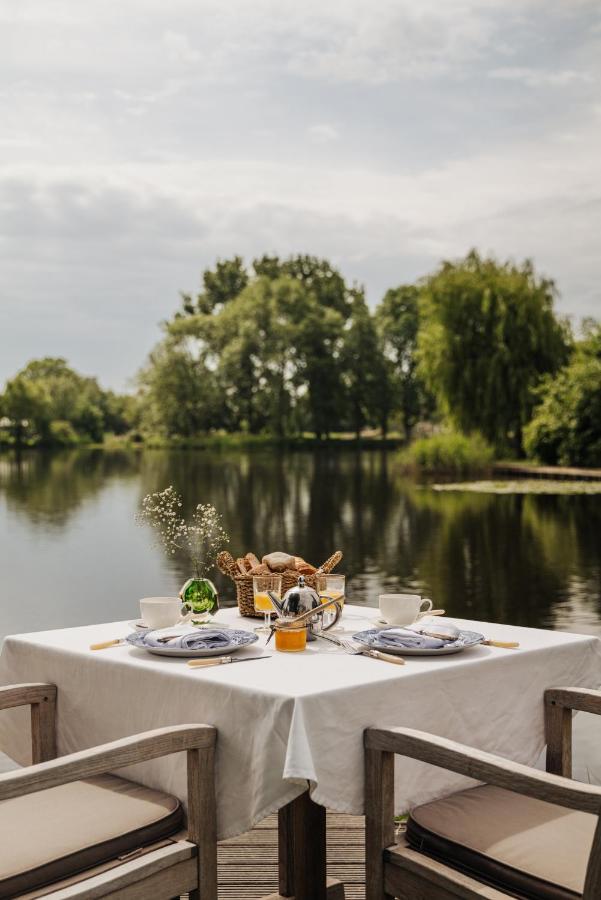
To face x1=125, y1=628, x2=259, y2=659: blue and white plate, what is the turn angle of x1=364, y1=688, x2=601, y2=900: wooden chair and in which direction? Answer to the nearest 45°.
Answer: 0° — it already faces it

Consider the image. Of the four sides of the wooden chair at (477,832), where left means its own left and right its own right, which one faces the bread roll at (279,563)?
front

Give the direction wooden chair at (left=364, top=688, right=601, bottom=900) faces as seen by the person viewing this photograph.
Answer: facing away from the viewer and to the left of the viewer

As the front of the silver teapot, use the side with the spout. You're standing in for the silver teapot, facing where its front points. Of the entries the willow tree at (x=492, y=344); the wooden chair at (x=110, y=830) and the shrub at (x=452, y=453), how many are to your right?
2

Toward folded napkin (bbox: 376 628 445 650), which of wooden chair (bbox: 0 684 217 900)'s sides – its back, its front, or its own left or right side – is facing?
front

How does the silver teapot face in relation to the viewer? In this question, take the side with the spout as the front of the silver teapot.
to the viewer's left

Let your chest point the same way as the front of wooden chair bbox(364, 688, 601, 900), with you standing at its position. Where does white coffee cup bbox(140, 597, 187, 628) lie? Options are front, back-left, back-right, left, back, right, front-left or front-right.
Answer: front

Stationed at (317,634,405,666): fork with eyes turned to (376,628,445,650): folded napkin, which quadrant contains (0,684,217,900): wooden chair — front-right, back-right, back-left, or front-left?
back-right

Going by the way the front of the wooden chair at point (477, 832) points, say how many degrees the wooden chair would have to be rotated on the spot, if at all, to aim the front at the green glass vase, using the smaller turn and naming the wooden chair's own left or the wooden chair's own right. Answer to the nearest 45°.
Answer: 0° — it already faces it

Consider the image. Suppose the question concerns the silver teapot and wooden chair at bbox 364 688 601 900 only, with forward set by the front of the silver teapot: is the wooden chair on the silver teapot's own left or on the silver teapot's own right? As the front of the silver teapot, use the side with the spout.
on the silver teapot's own left

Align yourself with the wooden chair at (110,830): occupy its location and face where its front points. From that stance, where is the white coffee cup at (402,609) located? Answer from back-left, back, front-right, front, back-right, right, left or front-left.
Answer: front

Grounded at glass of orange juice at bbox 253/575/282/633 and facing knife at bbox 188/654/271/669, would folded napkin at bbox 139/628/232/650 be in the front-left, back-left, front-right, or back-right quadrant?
front-right

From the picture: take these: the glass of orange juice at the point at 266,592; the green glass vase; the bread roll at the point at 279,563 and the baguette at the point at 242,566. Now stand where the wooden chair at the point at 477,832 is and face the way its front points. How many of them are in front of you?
4

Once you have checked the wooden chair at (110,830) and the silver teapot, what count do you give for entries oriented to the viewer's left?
1

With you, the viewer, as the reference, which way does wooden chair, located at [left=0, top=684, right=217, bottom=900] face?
facing away from the viewer and to the right of the viewer

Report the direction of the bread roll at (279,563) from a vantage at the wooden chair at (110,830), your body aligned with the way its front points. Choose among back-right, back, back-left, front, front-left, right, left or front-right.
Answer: front
